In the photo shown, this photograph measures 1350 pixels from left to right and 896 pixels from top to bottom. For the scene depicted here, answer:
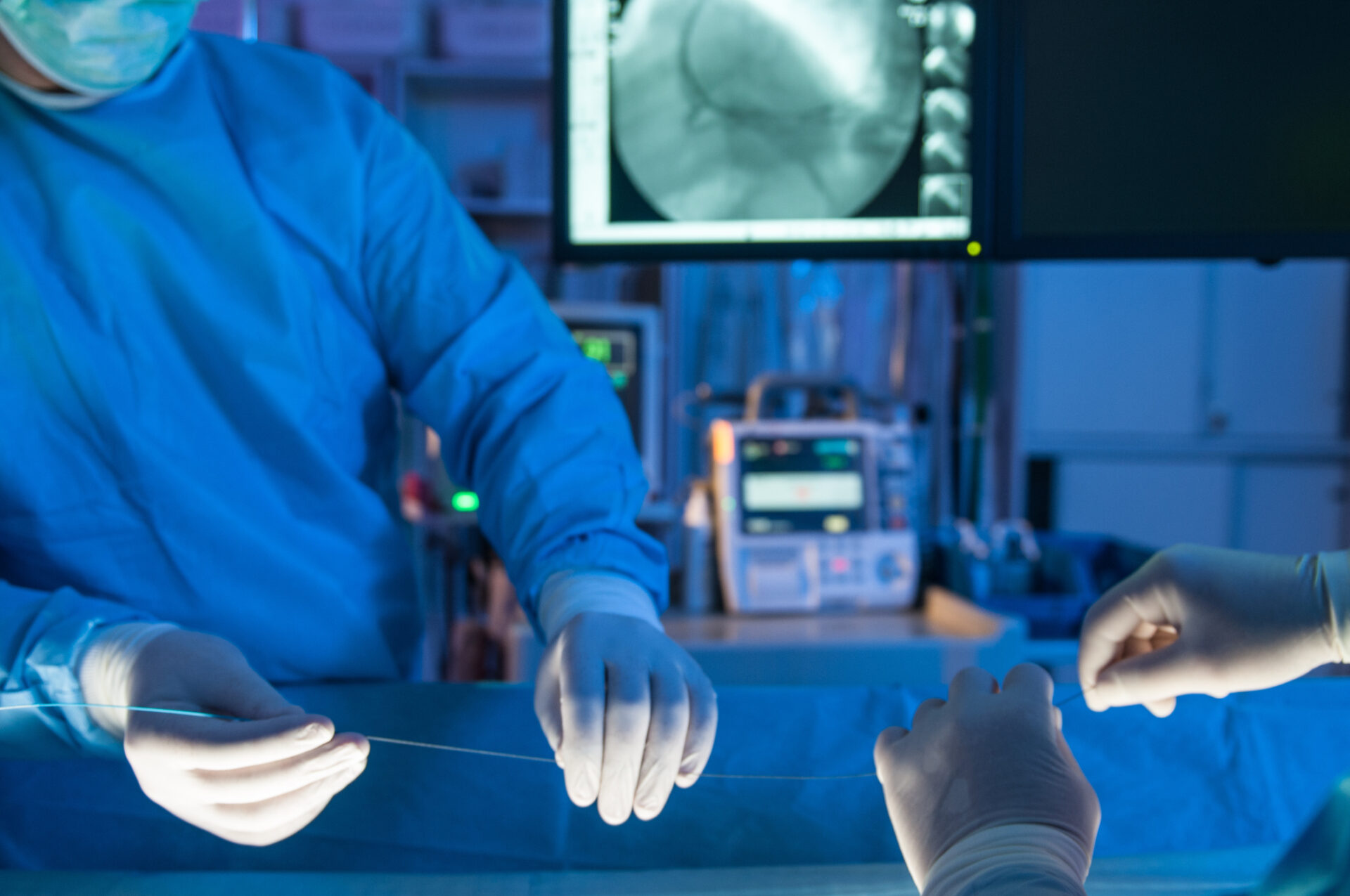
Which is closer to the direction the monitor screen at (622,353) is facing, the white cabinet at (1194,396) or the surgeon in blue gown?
the surgeon in blue gown

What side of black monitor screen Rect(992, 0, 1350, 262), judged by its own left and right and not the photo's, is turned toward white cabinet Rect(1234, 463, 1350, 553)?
back

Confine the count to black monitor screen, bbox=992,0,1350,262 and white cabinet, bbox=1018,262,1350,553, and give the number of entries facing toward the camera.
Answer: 2

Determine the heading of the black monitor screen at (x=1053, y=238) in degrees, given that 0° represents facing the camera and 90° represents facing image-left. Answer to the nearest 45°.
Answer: approximately 0°

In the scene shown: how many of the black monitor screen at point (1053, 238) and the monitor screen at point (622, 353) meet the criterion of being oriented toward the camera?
2

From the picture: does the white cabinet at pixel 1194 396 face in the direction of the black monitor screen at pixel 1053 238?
yes

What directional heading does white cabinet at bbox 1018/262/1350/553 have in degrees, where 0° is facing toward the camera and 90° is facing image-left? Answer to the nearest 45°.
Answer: approximately 0°
